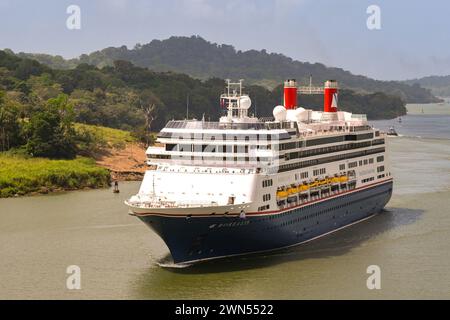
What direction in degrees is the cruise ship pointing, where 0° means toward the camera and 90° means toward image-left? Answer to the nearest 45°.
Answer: approximately 45°
